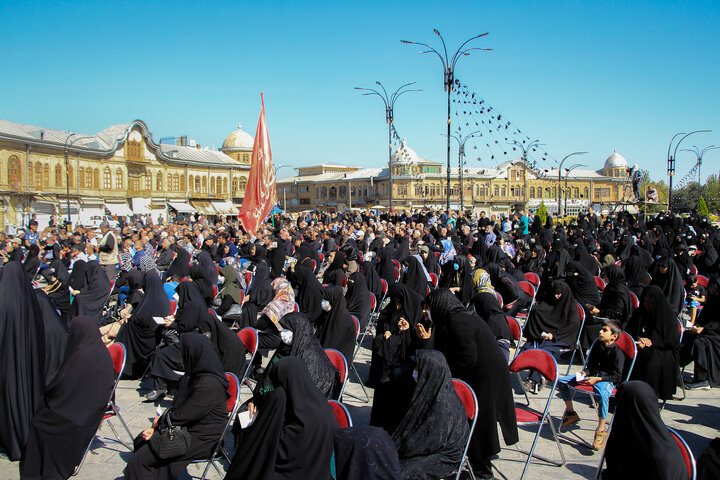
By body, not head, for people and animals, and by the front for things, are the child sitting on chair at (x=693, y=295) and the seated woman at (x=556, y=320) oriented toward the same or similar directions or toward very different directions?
same or similar directions

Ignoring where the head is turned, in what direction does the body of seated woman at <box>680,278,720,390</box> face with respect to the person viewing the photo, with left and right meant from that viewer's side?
facing to the left of the viewer

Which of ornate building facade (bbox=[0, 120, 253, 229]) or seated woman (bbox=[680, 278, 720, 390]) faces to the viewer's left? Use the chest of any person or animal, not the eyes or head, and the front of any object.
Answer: the seated woman

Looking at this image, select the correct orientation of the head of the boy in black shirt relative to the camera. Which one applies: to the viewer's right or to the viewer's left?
to the viewer's left

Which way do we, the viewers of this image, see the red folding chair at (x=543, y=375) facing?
facing the viewer and to the left of the viewer

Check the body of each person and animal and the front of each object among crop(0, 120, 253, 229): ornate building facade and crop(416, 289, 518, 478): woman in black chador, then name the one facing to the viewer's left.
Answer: the woman in black chador

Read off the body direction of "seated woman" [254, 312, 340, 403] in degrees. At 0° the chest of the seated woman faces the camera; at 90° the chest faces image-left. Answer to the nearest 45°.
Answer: approximately 90°

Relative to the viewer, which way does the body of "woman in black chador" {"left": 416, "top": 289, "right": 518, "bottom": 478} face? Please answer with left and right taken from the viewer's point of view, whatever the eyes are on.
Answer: facing to the left of the viewer

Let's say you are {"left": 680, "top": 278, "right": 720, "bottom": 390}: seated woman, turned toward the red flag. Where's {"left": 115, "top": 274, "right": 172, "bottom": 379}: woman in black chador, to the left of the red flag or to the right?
left

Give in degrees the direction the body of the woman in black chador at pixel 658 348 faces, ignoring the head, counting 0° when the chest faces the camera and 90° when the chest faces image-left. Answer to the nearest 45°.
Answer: approximately 45°

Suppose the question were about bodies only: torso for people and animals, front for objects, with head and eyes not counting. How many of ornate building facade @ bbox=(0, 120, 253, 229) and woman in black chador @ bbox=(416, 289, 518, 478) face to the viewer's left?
1
